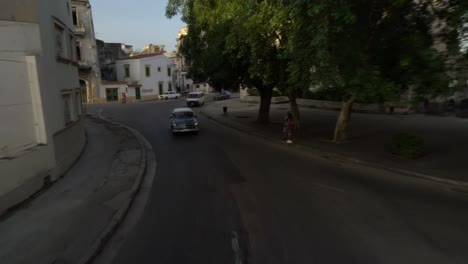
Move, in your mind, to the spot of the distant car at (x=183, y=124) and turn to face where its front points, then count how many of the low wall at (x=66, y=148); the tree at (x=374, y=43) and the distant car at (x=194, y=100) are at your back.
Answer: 1

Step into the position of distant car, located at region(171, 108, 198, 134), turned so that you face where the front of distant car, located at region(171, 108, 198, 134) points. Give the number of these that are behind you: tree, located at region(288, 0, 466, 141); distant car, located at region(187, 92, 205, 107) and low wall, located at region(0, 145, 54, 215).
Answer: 1

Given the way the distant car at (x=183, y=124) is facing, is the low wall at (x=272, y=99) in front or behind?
behind

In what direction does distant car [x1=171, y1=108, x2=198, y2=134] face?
toward the camera

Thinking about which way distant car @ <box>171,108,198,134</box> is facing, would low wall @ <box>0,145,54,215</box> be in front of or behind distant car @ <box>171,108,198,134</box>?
in front

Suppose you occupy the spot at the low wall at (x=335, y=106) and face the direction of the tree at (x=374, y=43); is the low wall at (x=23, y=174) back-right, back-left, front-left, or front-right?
front-right

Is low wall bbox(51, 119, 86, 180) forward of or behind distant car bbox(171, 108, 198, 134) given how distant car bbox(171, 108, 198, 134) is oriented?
forward

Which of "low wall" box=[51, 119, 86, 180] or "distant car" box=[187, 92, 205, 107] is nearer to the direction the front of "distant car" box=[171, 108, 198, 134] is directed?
the low wall
